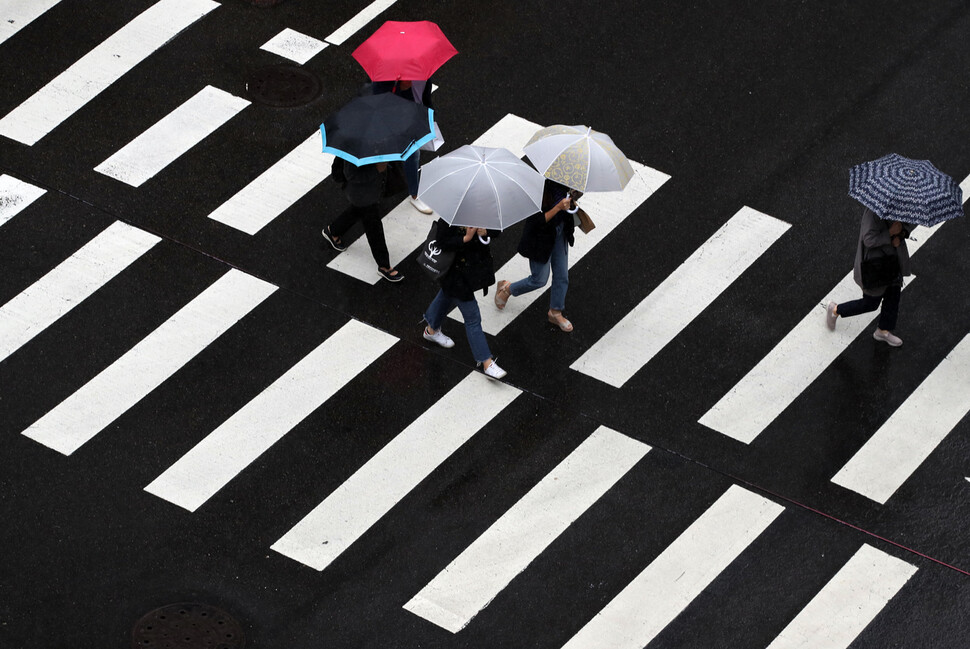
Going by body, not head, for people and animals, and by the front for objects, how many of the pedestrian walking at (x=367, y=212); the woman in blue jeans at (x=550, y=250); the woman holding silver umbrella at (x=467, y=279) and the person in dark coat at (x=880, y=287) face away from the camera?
0

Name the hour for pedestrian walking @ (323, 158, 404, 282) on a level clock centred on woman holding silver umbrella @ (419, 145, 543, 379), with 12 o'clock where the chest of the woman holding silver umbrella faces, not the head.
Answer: The pedestrian walking is roughly at 6 o'clock from the woman holding silver umbrella.

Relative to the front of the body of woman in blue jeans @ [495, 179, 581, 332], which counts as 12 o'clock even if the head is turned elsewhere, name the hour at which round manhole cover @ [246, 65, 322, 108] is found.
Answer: The round manhole cover is roughly at 6 o'clock from the woman in blue jeans.

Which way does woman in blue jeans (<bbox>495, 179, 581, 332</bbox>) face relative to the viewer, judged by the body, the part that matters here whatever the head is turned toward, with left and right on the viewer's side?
facing the viewer and to the right of the viewer

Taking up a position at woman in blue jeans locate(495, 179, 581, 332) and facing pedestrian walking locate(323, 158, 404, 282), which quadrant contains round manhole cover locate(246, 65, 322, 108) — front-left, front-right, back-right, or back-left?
front-right

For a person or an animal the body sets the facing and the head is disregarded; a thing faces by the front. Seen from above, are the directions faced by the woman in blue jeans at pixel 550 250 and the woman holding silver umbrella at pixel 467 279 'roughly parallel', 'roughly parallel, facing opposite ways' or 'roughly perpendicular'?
roughly parallel

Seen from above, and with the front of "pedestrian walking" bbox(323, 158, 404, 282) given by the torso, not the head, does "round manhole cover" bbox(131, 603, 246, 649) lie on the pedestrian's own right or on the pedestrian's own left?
on the pedestrian's own right

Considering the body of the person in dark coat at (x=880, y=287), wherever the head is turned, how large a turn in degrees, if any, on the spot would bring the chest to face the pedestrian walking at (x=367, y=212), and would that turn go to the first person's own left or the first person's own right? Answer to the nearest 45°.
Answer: approximately 135° to the first person's own right
